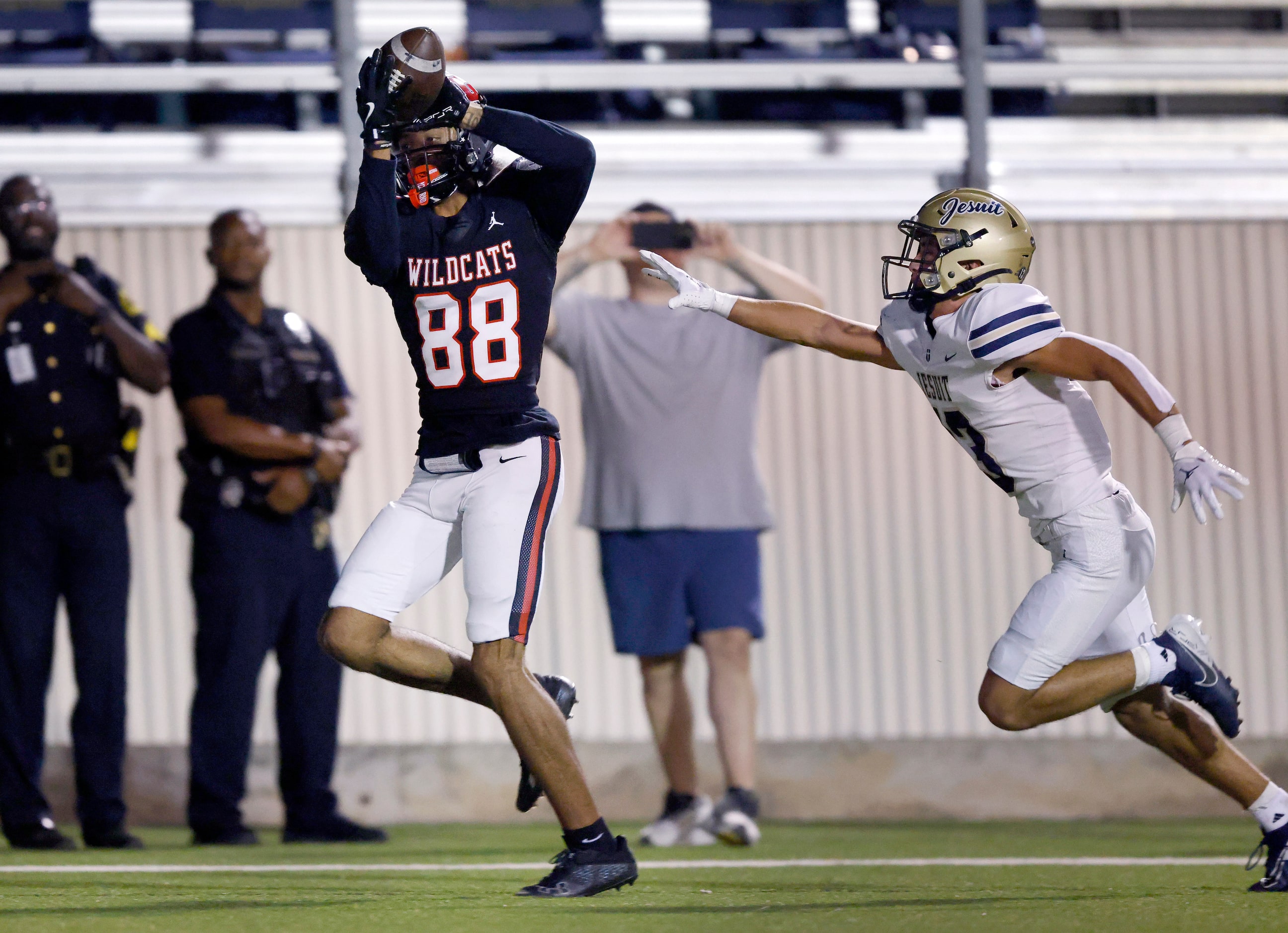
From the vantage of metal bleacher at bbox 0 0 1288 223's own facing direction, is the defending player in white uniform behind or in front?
in front

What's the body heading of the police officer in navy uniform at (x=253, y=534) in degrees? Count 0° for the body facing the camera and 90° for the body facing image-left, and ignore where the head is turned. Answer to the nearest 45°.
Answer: approximately 315°

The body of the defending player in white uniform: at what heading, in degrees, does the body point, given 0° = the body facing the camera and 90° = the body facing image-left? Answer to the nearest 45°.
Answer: approximately 90°

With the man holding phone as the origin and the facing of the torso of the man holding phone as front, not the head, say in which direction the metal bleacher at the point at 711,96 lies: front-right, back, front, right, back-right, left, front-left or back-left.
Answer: back

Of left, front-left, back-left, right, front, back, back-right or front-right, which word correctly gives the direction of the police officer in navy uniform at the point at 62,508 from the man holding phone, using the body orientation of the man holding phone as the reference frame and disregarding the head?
right

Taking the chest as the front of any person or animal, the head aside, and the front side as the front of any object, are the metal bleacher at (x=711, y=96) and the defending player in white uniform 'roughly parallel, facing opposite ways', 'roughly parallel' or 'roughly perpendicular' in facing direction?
roughly perpendicular

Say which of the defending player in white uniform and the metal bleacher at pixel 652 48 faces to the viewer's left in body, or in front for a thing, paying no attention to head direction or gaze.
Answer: the defending player in white uniform

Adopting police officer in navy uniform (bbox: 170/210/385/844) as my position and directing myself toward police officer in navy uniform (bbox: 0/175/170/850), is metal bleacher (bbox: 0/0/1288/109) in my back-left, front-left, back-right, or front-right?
back-right

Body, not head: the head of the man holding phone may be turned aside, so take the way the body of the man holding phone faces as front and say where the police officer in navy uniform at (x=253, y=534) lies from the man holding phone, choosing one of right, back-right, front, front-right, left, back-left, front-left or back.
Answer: right

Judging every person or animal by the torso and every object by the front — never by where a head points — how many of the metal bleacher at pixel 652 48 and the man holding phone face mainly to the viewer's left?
0

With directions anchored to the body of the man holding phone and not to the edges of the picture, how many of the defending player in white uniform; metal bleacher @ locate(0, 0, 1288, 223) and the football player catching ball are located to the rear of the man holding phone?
1

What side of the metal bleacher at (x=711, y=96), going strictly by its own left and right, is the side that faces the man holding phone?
front

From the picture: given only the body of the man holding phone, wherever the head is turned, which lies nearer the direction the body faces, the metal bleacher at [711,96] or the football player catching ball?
the football player catching ball

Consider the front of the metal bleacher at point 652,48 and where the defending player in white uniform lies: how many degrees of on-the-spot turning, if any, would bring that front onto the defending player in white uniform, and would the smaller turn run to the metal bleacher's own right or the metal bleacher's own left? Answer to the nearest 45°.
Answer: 0° — it already faces them
